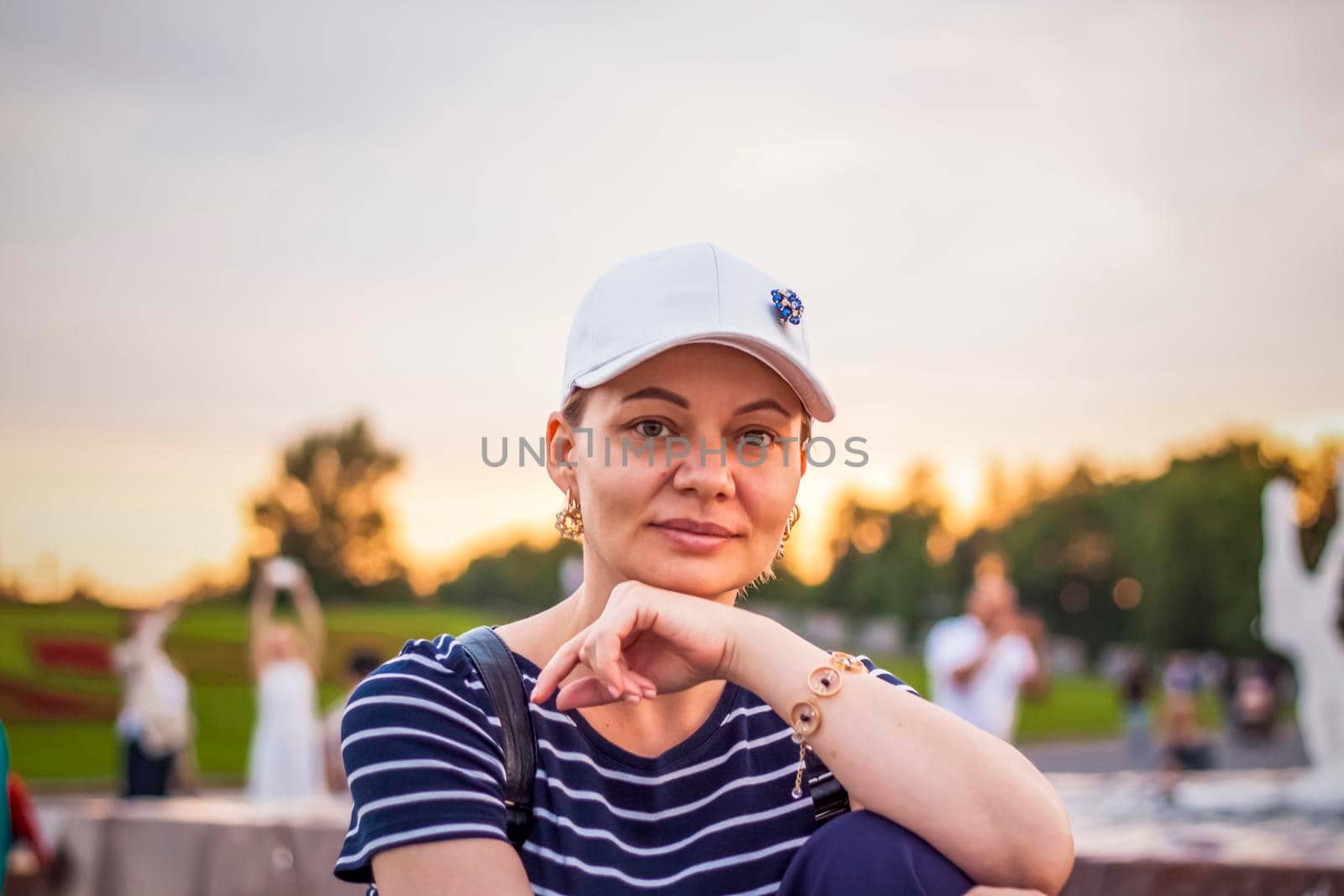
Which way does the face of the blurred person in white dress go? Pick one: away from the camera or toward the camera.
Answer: toward the camera

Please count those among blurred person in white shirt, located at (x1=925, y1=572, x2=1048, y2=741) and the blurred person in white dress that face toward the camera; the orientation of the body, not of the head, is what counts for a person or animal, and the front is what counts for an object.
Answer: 2

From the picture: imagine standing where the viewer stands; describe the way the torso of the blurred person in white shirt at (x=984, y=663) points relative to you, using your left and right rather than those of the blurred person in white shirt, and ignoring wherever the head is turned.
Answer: facing the viewer

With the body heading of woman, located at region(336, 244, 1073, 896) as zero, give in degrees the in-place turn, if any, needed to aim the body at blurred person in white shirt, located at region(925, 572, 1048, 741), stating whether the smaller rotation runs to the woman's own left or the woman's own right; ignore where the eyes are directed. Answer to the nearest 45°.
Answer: approximately 180°

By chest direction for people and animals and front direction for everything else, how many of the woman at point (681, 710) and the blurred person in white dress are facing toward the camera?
2

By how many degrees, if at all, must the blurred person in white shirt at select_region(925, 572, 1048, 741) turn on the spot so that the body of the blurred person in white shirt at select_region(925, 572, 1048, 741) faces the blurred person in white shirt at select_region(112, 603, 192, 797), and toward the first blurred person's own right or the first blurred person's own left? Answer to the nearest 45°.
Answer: approximately 90° to the first blurred person's own right

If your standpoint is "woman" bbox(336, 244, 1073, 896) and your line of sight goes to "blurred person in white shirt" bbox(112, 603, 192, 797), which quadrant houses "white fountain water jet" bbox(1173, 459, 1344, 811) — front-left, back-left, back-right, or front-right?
front-right

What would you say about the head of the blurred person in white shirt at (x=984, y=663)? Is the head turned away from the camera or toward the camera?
toward the camera

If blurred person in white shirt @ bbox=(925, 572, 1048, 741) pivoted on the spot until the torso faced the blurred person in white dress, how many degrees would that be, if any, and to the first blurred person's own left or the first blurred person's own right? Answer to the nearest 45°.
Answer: approximately 90° to the first blurred person's own right

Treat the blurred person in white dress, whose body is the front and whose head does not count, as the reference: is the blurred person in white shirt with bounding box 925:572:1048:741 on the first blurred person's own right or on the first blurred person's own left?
on the first blurred person's own left

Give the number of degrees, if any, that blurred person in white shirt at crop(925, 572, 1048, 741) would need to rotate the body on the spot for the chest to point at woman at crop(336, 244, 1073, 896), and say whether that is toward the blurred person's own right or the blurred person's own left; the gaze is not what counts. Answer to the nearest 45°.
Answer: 0° — they already face them

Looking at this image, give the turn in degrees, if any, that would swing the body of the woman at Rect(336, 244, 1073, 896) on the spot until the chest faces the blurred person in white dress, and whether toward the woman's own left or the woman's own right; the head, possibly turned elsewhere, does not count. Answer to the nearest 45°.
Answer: approximately 135° to the woman's own right

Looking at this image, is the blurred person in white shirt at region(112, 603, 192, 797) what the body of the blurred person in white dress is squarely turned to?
no

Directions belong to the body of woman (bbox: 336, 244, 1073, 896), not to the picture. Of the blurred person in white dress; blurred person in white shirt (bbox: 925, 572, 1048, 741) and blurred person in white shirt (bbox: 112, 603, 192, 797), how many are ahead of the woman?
0

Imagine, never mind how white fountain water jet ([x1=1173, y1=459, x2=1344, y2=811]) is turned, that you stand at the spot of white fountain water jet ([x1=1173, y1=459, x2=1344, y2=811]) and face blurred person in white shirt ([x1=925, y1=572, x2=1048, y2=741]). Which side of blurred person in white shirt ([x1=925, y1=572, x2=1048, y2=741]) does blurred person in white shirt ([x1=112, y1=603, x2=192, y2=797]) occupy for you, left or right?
right
